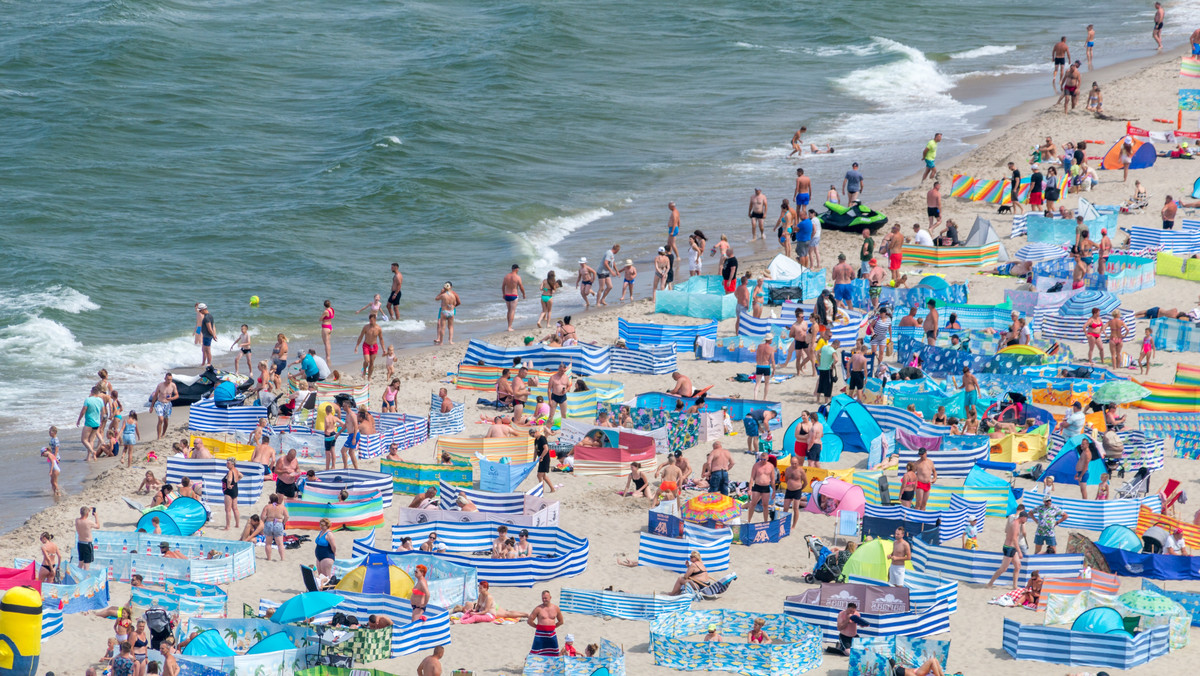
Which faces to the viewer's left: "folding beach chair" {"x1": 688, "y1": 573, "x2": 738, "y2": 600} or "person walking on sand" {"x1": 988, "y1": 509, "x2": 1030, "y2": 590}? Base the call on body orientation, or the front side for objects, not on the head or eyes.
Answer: the folding beach chair

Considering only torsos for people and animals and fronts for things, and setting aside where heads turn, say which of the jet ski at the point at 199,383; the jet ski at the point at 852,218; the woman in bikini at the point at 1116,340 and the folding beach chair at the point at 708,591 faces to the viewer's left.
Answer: the folding beach chair

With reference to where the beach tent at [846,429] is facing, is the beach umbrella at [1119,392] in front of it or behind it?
behind

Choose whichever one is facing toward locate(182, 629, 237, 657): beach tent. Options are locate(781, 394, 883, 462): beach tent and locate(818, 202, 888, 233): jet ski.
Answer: locate(781, 394, 883, 462): beach tent

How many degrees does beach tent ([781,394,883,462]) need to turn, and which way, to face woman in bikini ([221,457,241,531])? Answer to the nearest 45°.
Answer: approximately 45° to its right

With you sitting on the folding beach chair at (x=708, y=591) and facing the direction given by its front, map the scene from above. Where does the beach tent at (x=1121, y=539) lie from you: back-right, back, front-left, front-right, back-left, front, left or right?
back

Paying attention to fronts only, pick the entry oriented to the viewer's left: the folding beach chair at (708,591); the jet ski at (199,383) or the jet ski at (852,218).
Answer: the folding beach chair

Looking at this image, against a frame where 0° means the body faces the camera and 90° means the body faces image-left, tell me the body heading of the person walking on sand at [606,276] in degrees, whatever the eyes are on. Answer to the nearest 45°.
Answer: approximately 315°
